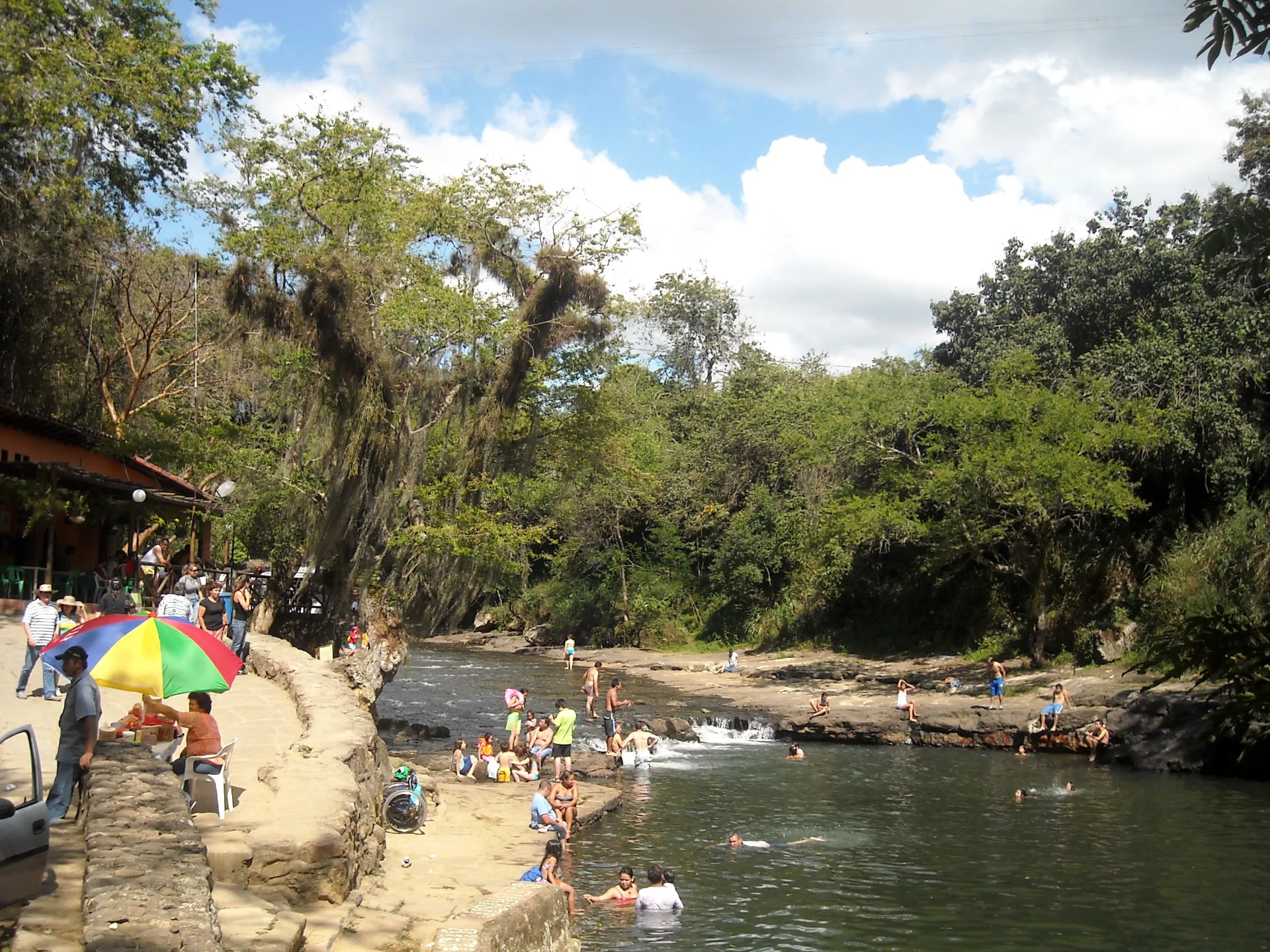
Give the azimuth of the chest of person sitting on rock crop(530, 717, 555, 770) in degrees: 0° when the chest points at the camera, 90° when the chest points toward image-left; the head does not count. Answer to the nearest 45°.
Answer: approximately 45°

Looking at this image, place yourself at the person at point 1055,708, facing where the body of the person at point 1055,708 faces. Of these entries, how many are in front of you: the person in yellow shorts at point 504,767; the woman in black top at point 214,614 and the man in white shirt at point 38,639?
3

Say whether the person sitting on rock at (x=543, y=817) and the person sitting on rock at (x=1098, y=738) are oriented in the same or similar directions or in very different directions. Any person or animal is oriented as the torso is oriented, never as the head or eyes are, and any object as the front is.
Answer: very different directions

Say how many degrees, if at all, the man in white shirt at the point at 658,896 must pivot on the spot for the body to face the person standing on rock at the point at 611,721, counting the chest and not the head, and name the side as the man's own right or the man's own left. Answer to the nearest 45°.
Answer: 0° — they already face them

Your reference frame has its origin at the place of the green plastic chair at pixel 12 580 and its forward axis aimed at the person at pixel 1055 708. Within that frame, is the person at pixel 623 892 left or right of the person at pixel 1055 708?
right

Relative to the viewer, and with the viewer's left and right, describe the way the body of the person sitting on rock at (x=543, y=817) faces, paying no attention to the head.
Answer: facing to the right of the viewer

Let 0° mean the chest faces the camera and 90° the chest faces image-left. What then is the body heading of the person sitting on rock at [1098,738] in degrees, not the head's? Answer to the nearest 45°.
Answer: approximately 45°

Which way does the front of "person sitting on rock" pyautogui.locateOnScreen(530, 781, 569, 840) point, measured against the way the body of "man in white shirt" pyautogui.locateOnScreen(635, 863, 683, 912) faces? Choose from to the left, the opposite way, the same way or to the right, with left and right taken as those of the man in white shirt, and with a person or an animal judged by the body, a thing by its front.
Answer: to the right

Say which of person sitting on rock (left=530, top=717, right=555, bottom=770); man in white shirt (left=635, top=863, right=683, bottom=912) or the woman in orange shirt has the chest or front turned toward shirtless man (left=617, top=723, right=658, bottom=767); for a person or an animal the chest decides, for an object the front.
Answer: the man in white shirt
